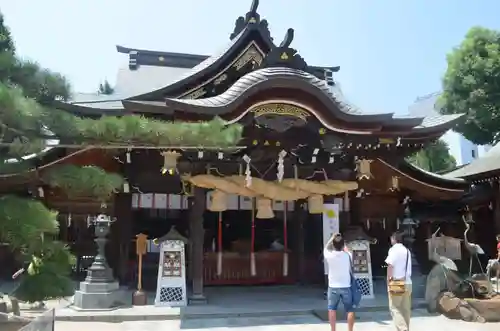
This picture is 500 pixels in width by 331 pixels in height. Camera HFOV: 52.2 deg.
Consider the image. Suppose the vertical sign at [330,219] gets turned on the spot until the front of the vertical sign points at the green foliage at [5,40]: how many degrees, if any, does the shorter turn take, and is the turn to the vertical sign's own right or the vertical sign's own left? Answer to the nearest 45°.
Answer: approximately 45° to the vertical sign's own right

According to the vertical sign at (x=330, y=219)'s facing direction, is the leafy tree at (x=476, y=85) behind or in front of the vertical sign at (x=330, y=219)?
behind

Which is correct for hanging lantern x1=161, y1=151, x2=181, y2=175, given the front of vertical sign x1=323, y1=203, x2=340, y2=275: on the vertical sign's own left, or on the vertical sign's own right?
on the vertical sign's own right

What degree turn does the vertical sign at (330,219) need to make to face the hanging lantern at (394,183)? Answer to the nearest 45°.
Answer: approximately 135° to its left

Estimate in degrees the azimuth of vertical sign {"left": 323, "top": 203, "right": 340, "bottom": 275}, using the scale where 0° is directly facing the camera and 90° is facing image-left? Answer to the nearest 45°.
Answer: approximately 0°
